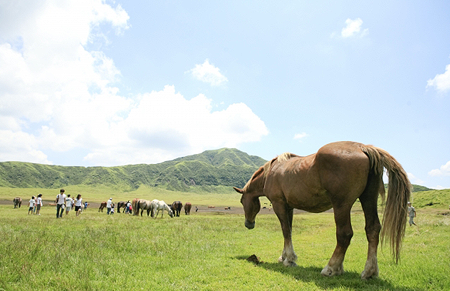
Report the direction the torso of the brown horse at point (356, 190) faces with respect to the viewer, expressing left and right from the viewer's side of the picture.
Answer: facing away from the viewer and to the left of the viewer
